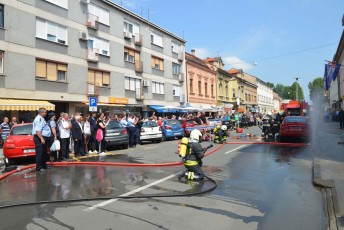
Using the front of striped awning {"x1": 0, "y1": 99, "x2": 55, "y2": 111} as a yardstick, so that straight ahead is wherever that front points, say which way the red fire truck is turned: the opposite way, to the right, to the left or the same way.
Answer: to the right

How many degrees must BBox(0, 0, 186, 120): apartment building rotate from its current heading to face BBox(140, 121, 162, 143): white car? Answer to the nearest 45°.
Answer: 0° — it already faces it

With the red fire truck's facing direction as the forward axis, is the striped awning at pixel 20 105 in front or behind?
in front

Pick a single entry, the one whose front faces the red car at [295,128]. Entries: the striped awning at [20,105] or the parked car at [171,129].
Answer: the striped awning

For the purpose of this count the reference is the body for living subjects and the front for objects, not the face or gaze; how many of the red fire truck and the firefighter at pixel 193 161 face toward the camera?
1

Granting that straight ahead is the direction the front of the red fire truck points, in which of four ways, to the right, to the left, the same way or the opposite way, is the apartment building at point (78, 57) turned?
to the left

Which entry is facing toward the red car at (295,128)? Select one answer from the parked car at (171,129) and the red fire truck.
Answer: the red fire truck

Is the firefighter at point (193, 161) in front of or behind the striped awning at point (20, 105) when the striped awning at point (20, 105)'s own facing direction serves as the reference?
in front

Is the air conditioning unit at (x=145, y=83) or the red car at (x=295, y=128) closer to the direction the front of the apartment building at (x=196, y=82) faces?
the red car

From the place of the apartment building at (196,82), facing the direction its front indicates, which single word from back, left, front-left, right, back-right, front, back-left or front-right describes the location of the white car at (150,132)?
front-right

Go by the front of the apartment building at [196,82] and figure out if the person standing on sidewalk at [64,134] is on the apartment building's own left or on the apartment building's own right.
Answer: on the apartment building's own right

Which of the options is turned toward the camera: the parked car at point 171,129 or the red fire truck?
the red fire truck

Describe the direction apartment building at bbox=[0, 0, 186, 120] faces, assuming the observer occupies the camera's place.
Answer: facing the viewer and to the right of the viewer

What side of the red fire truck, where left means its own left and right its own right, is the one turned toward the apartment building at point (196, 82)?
right

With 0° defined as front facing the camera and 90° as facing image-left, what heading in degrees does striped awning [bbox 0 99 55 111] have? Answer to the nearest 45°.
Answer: approximately 315°

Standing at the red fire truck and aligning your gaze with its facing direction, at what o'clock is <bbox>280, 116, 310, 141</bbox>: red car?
The red car is roughly at 12 o'clock from the red fire truck.
